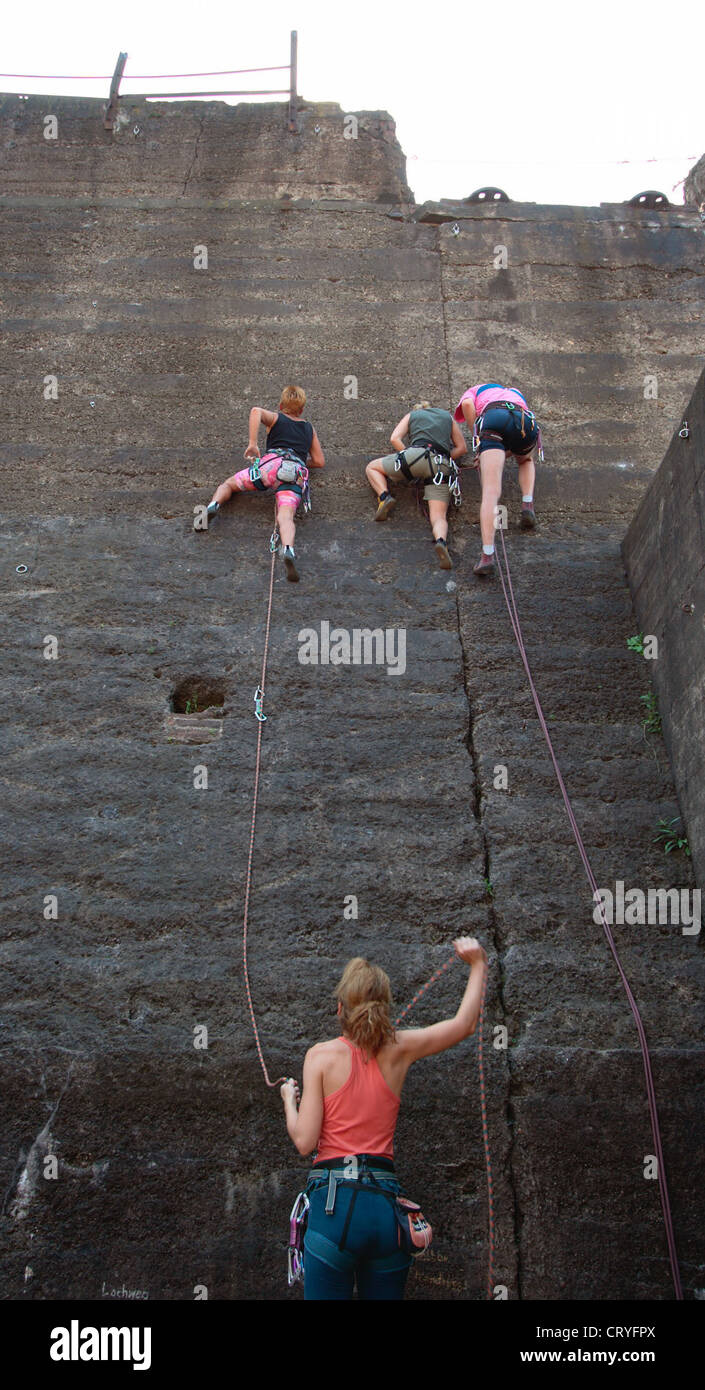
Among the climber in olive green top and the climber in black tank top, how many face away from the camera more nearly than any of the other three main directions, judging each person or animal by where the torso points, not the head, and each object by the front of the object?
2

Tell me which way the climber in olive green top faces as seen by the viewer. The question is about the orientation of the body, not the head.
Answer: away from the camera

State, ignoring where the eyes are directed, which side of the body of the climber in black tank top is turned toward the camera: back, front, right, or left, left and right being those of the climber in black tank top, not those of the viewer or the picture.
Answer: back

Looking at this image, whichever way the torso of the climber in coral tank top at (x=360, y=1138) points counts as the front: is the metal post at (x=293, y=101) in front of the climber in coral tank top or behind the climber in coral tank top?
in front

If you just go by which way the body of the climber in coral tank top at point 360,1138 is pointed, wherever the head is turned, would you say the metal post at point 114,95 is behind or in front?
in front

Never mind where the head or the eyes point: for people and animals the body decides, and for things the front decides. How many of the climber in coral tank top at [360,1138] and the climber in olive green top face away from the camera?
2

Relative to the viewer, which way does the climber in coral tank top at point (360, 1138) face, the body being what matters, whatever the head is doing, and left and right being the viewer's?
facing away from the viewer

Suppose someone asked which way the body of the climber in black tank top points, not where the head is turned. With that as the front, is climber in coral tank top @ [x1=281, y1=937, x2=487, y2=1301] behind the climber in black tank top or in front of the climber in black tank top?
behind
